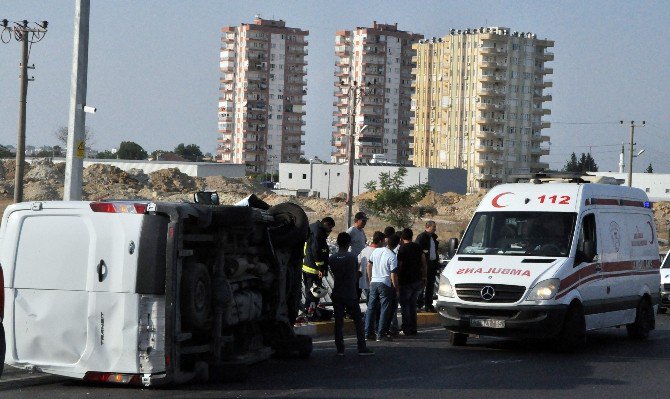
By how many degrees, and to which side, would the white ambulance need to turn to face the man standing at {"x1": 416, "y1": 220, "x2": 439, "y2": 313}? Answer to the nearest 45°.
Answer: approximately 90° to its right

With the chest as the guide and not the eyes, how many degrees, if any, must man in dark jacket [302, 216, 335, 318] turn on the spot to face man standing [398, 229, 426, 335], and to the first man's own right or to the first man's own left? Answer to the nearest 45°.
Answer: approximately 45° to the first man's own left

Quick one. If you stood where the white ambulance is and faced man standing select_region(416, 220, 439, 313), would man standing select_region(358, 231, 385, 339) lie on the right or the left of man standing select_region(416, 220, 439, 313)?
left

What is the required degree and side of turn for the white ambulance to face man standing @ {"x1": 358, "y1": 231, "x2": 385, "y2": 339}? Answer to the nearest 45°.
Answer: approximately 45° to its right
